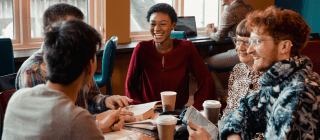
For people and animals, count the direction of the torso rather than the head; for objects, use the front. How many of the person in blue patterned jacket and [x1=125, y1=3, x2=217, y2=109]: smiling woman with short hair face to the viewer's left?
1

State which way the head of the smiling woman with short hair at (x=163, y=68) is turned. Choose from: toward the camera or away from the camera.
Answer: toward the camera

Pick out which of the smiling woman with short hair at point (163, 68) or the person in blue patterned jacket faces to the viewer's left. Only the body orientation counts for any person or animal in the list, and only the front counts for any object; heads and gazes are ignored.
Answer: the person in blue patterned jacket

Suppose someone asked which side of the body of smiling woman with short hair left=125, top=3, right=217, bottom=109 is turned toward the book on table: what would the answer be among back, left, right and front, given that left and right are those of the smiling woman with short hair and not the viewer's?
front

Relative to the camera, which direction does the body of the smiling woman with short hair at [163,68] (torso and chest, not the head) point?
toward the camera

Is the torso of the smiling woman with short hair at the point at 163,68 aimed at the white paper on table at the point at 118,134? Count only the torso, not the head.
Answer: yes

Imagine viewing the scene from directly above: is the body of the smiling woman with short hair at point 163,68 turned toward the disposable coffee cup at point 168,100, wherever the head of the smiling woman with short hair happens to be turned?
yes

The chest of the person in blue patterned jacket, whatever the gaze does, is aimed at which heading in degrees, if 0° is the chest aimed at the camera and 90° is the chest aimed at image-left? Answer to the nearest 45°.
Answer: approximately 90°

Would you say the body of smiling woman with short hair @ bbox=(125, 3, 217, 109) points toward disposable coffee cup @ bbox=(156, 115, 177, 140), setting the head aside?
yes

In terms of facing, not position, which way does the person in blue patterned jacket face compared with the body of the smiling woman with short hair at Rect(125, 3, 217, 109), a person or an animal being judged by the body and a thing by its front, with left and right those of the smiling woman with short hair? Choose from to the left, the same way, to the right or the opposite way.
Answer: to the right

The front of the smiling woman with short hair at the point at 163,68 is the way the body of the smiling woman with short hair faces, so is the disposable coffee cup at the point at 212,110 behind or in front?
in front
